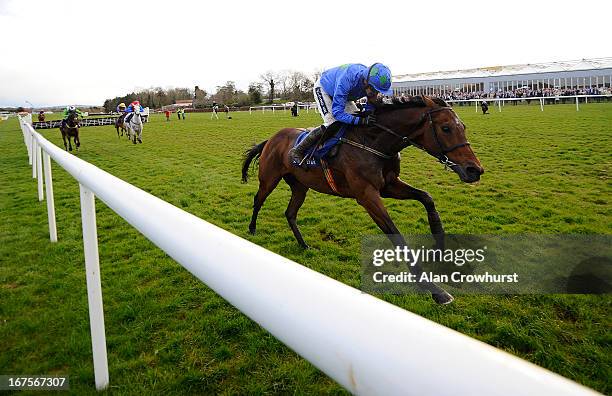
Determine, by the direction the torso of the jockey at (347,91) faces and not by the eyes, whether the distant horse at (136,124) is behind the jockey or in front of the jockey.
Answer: behind

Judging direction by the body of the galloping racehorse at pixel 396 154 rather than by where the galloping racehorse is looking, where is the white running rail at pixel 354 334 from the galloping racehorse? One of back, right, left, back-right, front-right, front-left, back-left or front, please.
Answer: front-right

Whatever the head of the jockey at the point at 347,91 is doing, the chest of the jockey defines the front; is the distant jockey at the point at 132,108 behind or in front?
behind

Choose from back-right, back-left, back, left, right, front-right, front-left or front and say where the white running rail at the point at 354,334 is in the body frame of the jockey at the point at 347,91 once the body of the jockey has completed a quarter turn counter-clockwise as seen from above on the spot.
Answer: back-right

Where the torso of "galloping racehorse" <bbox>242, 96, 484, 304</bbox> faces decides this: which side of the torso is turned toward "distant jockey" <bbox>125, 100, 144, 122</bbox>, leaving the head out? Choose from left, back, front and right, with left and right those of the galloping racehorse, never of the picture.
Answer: back

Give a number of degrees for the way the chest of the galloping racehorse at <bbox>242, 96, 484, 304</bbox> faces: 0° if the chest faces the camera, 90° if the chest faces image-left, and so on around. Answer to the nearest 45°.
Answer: approximately 315°

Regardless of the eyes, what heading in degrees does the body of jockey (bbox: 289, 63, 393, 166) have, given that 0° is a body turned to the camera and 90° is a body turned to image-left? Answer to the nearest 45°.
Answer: approximately 315°
